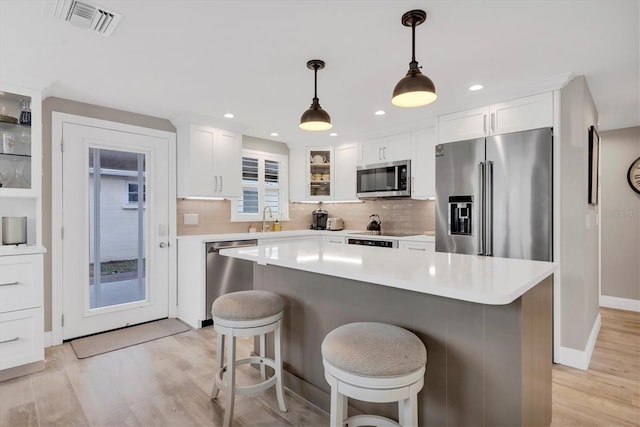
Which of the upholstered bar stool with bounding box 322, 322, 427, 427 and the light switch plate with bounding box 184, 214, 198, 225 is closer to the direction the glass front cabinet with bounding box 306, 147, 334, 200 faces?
the upholstered bar stool

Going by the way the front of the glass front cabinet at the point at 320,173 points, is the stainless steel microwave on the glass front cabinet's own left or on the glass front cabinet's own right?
on the glass front cabinet's own left

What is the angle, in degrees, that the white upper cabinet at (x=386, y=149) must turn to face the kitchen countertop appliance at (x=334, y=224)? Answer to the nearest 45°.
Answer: approximately 90° to its right

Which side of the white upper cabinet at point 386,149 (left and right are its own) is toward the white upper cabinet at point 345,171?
right

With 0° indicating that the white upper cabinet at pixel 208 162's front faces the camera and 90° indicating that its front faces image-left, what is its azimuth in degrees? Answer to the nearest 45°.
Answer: approximately 315°

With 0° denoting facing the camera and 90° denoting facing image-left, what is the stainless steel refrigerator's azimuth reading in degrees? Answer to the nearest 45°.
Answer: approximately 45°

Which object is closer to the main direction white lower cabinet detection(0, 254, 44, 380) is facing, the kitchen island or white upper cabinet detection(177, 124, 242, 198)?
the kitchen island

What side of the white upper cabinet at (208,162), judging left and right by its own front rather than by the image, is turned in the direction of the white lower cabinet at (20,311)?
right

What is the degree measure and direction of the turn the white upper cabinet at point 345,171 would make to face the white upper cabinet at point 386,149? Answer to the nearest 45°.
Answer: approximately 90° to its left

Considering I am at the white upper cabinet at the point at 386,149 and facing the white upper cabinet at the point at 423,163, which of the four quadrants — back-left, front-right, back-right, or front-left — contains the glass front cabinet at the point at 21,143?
back-right

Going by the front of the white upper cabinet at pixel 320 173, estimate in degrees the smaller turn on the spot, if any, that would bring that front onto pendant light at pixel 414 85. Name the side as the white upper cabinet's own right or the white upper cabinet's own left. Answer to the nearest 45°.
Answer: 0° — it already faces it

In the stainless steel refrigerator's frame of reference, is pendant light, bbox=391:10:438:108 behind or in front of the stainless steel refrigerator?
in front
